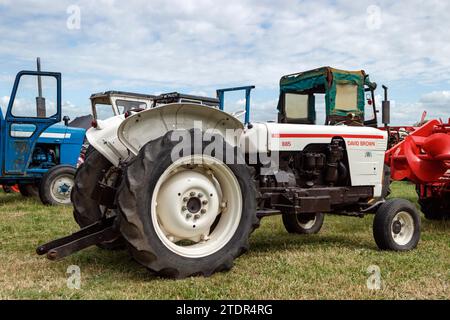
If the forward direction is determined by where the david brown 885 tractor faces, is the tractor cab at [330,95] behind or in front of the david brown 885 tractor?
in front

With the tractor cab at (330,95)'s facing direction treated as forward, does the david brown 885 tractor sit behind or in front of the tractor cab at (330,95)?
behind

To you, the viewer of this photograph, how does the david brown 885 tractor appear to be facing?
facing away from the viewer and to the right of the viewer

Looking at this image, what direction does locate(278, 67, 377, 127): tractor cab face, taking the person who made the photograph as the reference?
facing away from the viewer and to the right of the viewer

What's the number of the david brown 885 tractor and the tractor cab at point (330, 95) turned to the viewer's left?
0
